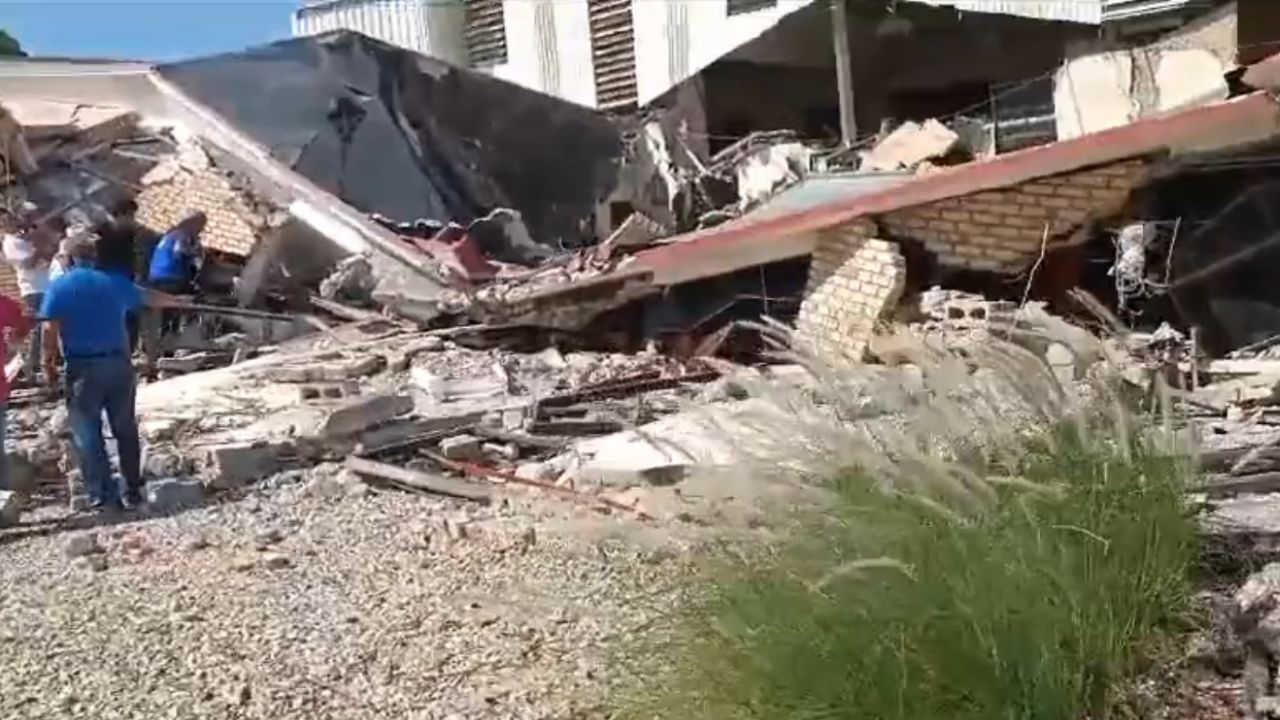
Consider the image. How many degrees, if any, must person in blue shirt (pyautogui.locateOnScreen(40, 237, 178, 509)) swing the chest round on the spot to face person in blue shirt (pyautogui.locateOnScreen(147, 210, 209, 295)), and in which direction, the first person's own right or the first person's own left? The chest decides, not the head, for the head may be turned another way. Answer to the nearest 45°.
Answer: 0° — they already face them

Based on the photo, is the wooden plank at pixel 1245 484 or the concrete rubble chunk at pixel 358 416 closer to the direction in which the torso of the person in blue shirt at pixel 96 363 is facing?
the concrete rubble chunk

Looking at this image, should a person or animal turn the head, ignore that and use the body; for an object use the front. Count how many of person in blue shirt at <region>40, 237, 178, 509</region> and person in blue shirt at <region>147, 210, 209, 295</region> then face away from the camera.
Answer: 1

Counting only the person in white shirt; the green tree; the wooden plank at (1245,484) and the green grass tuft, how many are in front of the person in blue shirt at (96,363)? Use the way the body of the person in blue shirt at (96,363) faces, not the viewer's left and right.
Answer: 2

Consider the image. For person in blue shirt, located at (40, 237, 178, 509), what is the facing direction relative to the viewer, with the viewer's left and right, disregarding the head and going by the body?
facing away from the viewer

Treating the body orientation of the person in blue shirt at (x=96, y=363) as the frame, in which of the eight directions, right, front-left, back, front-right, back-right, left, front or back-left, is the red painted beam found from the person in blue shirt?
right

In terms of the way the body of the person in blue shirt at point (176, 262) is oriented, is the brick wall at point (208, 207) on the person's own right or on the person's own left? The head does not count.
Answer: on the person's own left

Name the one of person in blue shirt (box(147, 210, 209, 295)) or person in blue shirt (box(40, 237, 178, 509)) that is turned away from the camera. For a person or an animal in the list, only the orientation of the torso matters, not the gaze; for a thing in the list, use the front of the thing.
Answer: person in blue shirt (box(40, 237, 178, 509))

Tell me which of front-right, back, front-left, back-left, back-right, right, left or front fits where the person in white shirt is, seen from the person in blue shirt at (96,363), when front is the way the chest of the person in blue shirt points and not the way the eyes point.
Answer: front
